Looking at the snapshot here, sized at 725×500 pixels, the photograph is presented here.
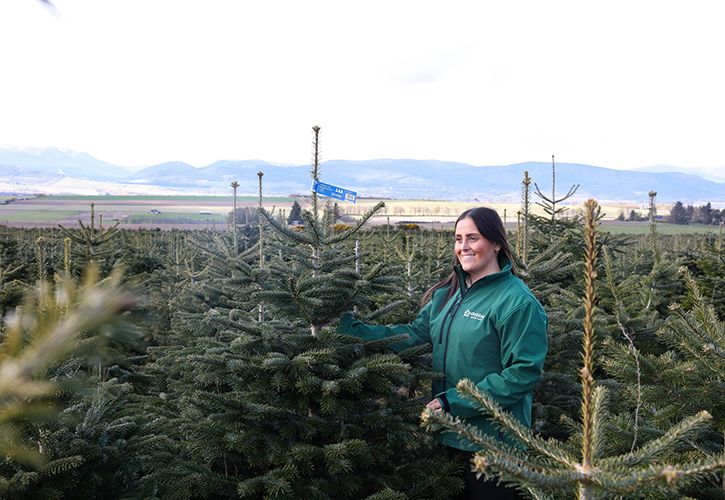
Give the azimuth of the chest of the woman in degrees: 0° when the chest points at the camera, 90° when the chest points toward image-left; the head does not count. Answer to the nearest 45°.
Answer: approximately 45°

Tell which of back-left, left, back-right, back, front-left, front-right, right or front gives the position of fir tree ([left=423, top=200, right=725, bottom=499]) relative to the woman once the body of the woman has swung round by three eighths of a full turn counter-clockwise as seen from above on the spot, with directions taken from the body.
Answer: right

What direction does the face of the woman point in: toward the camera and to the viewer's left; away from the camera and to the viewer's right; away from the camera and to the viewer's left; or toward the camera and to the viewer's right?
toward the camera and to the viewer's left
